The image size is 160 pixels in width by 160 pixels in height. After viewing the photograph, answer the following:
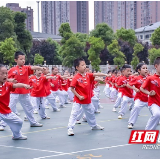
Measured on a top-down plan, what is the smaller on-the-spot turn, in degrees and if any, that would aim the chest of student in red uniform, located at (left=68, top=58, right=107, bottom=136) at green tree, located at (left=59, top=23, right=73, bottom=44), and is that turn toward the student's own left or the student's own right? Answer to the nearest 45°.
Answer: approximately 135° to the student's own left

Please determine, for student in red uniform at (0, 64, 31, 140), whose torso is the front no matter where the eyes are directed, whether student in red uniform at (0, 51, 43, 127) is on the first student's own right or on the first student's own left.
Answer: on the first student's own left

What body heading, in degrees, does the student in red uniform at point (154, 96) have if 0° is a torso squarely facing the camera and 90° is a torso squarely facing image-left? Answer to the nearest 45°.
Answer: approximately 315°

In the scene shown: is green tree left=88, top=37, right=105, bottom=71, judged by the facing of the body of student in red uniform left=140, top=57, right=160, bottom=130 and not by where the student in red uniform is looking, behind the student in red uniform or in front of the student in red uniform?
behind

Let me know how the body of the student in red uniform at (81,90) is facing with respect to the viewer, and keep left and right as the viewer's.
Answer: facing the viewer and to the right of the viewer

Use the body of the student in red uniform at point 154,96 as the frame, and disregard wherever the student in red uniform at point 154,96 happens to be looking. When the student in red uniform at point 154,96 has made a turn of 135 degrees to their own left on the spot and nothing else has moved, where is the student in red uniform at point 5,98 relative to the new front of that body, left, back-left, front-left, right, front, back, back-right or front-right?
left

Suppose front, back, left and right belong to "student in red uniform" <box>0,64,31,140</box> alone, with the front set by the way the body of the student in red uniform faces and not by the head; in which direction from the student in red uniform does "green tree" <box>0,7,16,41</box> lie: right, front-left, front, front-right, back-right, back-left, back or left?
back-left

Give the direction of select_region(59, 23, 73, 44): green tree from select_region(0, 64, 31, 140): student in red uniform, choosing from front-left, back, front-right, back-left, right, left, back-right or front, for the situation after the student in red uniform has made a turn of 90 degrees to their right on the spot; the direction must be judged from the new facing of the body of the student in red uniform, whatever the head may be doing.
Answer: back-right
